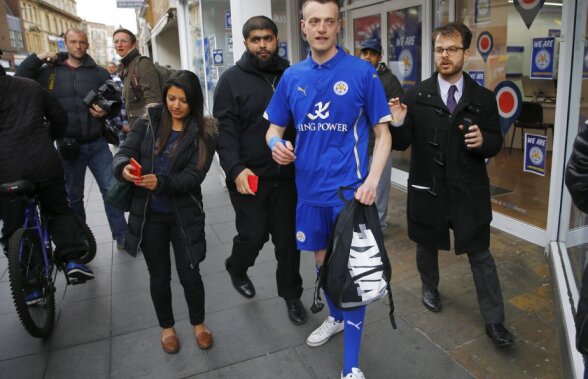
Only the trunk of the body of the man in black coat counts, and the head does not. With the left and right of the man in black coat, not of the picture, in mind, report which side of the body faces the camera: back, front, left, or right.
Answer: front

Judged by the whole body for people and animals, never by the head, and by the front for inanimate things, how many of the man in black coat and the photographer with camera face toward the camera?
2

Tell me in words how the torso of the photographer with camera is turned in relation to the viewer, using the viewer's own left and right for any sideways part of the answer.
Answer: facing the viewer

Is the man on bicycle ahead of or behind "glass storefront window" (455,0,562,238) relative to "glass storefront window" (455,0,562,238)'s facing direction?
ahead

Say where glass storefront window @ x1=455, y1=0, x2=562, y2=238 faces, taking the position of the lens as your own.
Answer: facing the viewer and to the left of the viewer

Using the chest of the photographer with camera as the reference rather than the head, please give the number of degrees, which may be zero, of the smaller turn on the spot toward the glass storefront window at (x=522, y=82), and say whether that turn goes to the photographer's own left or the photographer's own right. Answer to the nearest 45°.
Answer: approximately 90° to the photographer's own left

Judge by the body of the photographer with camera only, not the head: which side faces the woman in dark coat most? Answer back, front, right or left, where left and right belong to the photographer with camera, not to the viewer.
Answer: front

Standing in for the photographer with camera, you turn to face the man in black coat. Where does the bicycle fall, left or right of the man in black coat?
right

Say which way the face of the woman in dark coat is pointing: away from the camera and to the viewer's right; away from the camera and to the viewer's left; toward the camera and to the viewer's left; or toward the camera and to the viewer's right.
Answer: toward the camera and to the viewer's left

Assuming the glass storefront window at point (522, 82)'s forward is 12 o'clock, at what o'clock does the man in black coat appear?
The man in black coat is roughly at 11 o'clock from the glass storefront window.

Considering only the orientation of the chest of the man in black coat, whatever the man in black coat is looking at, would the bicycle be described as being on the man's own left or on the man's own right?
on the man's own right

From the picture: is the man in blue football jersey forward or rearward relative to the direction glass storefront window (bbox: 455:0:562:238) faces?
forward

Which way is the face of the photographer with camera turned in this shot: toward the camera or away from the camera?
toward the camera

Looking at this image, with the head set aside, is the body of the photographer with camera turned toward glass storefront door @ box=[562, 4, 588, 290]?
no

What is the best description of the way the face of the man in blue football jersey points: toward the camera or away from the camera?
toward the camera
